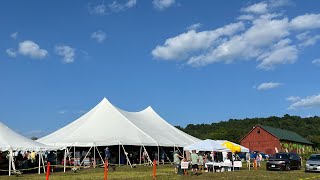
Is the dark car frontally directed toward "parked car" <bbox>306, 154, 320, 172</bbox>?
no

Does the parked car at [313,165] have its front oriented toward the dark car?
no

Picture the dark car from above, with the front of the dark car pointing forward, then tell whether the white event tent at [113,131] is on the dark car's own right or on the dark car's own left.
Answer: on the dark car's own right

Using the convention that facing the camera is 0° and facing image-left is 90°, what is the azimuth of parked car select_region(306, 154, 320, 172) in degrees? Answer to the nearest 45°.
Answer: approximately 45°

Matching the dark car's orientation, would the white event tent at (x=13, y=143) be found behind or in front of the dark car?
in front

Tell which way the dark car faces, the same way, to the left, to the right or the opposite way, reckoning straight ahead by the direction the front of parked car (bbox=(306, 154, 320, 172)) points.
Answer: the same way

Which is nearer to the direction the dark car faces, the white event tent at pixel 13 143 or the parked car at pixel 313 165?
the white event tent

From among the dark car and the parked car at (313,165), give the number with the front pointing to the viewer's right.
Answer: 0

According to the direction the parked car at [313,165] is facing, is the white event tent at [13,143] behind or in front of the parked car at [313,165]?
in front

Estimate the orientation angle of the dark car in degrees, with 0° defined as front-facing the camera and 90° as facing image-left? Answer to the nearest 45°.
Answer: approximately 45°
